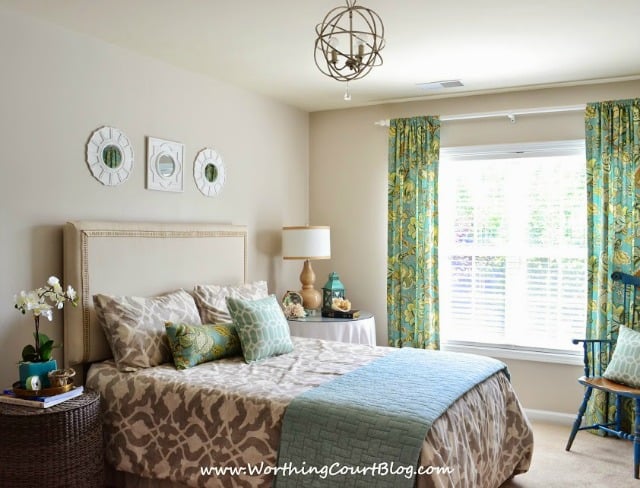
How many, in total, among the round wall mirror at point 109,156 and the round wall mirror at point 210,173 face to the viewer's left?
0

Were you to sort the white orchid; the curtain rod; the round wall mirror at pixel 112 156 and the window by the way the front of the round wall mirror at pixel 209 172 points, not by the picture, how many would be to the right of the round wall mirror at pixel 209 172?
2

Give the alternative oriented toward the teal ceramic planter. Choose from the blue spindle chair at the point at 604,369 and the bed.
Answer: the blue spindle chair

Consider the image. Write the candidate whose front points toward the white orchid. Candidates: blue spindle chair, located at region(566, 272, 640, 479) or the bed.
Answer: the blue spindle chair

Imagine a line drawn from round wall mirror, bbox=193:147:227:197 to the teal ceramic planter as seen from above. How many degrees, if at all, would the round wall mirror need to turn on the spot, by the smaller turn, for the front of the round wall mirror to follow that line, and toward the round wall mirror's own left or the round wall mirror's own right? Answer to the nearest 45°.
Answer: approximately 90° to the round wall mirror's own right

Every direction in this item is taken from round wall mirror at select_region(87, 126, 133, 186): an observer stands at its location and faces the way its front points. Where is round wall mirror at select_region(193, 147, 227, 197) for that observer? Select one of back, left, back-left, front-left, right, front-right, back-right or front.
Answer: left

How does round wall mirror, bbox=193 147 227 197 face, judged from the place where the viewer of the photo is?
facing the viewer and to the right of the viewer
